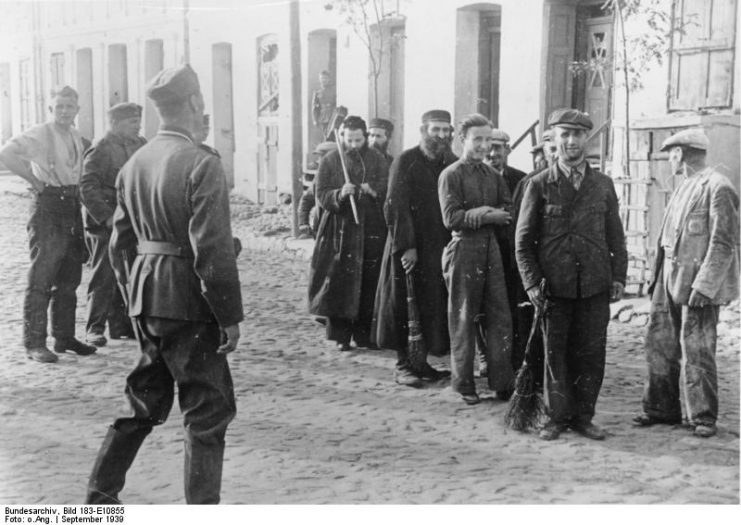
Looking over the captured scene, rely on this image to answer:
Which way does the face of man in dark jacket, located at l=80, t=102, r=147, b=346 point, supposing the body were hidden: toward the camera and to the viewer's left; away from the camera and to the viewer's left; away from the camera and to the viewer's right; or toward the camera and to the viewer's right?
toward the camera and to the viewer's right

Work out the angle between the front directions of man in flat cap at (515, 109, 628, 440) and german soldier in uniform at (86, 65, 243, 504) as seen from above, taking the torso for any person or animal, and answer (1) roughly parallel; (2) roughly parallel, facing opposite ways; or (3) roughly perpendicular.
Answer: roughly parallel, facing opposite ways

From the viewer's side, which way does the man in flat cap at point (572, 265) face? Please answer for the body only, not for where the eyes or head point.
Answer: toward the camera

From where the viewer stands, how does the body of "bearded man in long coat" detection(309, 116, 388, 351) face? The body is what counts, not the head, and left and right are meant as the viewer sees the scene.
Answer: facing the viewer

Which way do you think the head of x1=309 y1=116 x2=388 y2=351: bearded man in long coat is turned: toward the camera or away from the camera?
toward the camera

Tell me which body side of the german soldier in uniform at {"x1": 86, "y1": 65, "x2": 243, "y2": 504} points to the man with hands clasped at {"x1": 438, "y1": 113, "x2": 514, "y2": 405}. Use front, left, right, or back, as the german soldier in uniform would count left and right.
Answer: front

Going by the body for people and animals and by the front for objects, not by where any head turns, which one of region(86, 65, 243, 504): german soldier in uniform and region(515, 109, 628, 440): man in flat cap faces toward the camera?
the man in flat cap

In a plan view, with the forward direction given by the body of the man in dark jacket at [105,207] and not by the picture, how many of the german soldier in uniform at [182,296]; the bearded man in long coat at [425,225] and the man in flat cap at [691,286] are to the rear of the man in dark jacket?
0

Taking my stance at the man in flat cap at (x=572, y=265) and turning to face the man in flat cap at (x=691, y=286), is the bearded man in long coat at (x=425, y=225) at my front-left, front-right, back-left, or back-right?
back-left

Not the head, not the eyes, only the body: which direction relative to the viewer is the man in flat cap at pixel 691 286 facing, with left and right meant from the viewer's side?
facing the viewer and to the left of the viewer

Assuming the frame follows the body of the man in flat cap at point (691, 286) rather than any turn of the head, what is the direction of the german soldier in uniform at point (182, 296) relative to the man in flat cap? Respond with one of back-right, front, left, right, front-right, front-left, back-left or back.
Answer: front

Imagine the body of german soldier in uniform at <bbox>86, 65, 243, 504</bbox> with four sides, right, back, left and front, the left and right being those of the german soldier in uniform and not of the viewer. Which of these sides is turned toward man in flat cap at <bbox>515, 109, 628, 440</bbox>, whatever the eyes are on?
front

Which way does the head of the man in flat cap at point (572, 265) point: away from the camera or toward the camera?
toward the camera

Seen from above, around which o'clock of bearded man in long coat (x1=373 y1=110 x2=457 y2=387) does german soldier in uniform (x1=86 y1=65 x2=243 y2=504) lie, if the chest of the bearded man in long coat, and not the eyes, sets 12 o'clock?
The german soldier in uniform is roughly at 2 o'clock from the bearded man in long coat.

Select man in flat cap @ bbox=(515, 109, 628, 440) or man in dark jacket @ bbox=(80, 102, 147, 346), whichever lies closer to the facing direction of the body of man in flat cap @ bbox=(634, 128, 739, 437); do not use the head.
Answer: the man in flat cap

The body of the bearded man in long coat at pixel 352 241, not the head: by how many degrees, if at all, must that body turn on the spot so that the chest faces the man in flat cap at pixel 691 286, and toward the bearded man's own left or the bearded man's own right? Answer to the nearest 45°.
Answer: approximately 45° to the bearded man's own left

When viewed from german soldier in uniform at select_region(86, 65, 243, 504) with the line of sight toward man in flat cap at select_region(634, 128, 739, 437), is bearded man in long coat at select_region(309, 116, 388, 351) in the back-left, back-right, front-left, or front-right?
front-left

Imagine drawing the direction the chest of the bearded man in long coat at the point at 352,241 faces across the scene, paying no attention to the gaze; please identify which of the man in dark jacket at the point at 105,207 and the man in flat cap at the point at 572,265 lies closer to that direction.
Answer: the man in flat cap

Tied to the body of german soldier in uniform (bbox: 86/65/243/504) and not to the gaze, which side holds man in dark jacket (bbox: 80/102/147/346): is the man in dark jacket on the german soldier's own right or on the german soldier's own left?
on the german soldier's own left
